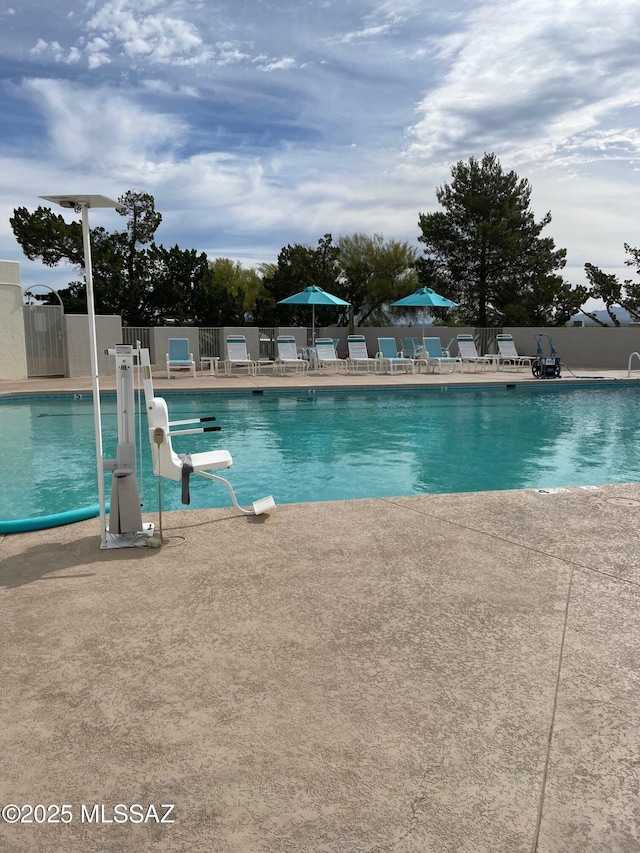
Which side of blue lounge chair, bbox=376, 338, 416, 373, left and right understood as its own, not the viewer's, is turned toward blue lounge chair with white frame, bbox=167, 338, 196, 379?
right

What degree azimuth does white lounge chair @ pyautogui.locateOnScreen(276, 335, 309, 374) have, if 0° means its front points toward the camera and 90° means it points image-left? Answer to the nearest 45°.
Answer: approximately 315°

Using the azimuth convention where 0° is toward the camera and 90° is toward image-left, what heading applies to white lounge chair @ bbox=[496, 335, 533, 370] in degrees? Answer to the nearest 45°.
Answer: approximately 315°

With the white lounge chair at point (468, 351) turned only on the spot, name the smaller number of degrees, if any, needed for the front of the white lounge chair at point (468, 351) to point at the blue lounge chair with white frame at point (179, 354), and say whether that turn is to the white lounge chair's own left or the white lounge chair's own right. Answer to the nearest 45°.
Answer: approximately 90° to the white lounge chair's own right

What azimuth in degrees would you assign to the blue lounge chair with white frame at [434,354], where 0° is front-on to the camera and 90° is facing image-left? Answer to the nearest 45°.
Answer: approximately 315°

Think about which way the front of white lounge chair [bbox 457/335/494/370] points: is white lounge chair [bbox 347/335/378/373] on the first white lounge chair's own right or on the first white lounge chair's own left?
on the first white lounge chair's own right

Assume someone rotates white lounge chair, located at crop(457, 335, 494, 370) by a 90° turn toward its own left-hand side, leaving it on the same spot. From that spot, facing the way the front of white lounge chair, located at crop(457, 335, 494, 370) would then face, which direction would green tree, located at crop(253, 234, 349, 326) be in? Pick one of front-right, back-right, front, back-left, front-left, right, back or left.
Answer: left

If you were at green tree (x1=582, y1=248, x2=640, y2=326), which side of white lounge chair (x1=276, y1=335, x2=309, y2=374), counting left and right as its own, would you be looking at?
left
